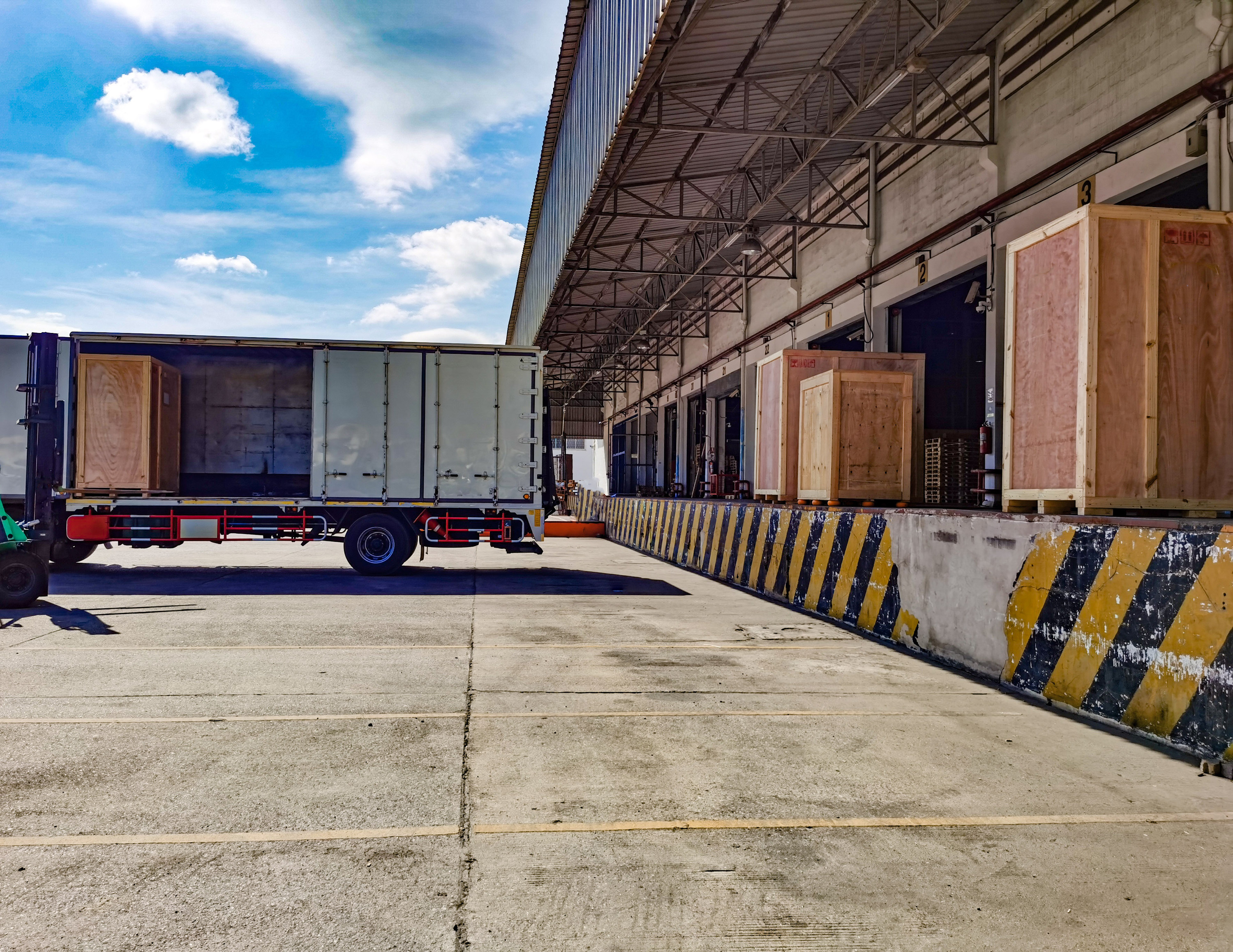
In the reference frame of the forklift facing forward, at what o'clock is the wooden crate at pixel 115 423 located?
The wooden crate is roughly at 12 o'clock from the forklift.

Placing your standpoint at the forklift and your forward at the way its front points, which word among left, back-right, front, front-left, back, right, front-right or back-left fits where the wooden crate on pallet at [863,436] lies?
front-right

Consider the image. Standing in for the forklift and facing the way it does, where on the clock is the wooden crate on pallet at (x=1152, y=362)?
The wooden crate on pallet is roughly at 2 o'clock from the forklift.

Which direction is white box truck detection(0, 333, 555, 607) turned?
to the viewer's left

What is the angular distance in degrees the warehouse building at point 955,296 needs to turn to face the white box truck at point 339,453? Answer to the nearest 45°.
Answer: approximately 45° to its right

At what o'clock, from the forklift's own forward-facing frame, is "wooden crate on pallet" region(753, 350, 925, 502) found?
The wooden crate on pallet is roughly at 1 o'clock from the forklift.

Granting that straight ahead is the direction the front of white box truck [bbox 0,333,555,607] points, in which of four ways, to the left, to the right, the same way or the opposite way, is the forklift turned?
the opposite way

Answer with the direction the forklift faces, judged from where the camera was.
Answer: facing to the right of the viewer
